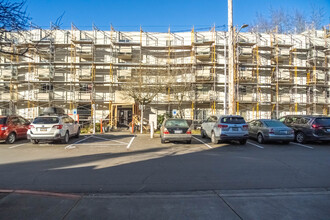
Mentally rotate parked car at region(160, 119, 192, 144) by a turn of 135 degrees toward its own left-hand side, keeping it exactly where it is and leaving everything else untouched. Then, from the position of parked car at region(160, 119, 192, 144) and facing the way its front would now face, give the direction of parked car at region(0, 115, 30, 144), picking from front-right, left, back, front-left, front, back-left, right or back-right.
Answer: front-right

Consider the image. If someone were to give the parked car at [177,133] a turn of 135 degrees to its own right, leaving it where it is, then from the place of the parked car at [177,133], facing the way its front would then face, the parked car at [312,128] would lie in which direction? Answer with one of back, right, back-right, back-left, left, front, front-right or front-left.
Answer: front-left

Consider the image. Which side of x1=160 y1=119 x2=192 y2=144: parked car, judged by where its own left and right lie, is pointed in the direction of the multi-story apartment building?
front

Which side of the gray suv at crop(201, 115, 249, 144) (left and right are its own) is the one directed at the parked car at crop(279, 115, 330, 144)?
right

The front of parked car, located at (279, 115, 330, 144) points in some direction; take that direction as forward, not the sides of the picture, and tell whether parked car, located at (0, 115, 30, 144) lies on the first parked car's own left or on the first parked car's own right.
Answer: on the first parked car's own left

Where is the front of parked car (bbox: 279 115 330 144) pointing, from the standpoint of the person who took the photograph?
facing away from the viewer and to the left of the viewer

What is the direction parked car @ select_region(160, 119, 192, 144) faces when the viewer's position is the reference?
facing away from the viewer

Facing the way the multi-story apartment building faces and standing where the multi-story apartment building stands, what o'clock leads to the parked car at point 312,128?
The parked car is roughly at 11 o'clock from the multi-story apartment building.

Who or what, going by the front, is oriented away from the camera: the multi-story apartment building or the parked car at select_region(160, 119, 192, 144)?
the parked car

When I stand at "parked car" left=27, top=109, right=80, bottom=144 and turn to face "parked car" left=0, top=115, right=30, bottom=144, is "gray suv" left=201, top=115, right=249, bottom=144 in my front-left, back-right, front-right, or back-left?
back-right

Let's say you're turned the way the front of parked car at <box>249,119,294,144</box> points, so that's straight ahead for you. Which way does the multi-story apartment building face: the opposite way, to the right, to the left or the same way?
the opposite way

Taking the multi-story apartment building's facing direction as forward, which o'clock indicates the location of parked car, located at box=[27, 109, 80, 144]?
The parked car is roughly at 1 o'clock from the multi-story apartment building.

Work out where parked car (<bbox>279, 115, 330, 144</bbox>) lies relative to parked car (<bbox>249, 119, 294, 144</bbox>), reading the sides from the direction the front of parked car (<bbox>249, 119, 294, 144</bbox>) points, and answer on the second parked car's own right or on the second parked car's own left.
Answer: on the second parked car's own right

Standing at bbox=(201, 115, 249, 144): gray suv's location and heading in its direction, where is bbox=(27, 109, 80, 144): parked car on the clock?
The parked car is roughly at 10 o'clock from the gray suv.

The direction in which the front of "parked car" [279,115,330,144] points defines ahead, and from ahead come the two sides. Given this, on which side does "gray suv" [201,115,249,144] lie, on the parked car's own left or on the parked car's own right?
on the parked car's own left

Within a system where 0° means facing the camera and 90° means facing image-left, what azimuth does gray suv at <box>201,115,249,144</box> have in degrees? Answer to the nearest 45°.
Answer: approximately 135°

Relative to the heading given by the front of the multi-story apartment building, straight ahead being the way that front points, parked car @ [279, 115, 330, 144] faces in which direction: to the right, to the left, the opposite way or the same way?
the opposite way

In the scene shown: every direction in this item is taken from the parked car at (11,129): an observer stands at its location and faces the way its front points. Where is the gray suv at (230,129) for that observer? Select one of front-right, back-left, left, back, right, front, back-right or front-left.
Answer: right
